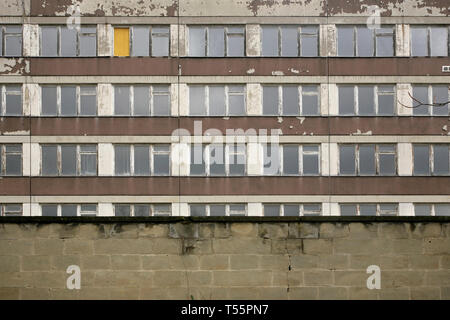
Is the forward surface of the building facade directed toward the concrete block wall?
yes

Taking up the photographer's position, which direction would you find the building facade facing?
facing the viewer
